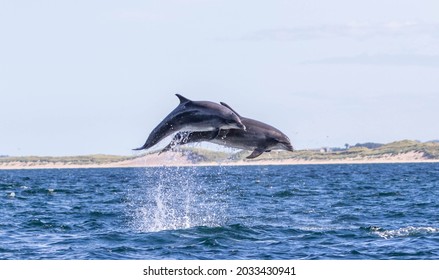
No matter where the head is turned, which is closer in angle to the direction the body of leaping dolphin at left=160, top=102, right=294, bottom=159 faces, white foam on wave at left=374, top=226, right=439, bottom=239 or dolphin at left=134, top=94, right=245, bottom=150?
the white foam on wave

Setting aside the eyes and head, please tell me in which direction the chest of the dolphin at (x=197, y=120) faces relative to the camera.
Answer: to the viewer's right

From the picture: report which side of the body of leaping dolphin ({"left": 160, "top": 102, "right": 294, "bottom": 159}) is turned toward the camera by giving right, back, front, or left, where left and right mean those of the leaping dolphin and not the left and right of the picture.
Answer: right

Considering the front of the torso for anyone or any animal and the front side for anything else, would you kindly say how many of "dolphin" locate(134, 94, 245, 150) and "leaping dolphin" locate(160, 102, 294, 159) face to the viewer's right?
2

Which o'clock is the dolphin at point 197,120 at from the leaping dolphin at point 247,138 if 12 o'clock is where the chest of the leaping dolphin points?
The dolphin is roughly at 5 o'clock from the leaping dolphin.
